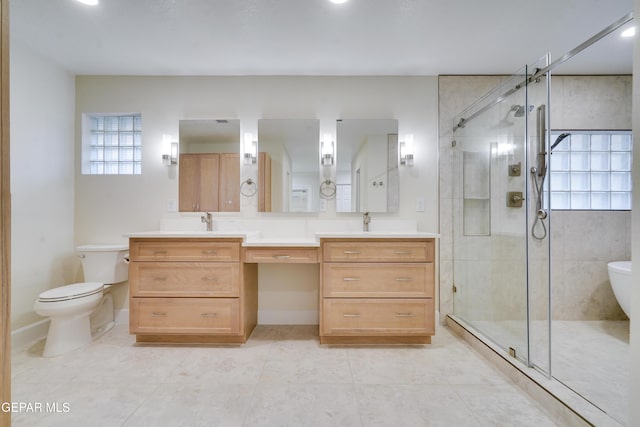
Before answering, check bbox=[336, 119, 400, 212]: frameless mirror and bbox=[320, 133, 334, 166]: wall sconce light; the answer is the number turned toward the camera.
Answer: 2

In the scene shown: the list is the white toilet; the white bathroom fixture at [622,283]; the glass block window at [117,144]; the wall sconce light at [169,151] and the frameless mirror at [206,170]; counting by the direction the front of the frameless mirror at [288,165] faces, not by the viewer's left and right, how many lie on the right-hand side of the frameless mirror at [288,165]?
4

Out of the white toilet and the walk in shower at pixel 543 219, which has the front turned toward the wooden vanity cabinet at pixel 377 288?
the walk in shower

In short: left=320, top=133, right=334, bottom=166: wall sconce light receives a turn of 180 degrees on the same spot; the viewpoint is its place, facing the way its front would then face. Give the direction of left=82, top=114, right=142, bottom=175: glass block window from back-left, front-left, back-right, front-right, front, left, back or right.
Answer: left

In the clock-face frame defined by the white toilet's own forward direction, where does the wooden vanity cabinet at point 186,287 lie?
The wooden vanity cabinet is roughly at 9 o'clock from the white toilet.

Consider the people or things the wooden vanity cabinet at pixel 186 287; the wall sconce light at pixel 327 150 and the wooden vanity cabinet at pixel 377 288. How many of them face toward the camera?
3

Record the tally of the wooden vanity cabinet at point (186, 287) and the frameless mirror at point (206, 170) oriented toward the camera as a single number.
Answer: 2

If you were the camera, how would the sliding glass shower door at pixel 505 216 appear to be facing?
facing the viewer and to the left of the viewer
